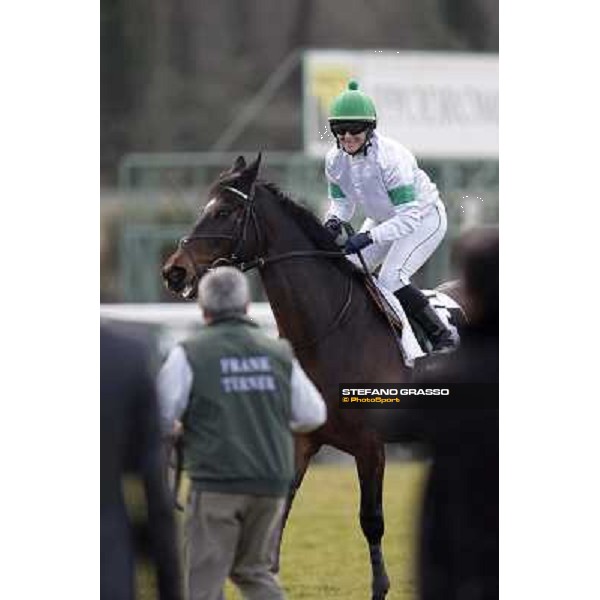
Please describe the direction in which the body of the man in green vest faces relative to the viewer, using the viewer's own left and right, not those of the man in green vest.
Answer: facing away from the viewer

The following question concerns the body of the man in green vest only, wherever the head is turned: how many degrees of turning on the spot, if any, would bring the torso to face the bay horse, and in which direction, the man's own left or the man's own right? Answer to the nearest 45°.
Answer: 0° — they already face it

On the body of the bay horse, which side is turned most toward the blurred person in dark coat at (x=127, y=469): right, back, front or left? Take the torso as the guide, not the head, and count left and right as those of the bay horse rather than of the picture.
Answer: front

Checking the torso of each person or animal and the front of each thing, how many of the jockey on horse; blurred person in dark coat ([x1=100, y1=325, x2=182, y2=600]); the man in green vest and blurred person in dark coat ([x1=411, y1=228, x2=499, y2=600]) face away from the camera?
3

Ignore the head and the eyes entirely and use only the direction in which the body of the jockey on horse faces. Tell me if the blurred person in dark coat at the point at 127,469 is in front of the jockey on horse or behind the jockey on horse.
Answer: in front

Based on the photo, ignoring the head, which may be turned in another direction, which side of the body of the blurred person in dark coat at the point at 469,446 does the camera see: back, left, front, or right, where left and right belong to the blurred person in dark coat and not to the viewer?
back

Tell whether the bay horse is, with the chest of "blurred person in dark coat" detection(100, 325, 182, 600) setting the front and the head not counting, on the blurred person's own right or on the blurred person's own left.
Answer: on the blurred person's own right

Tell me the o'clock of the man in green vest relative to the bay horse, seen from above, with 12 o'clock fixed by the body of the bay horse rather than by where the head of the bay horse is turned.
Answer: The man in green vest is roughly at 11 o'clock from the bay horse.

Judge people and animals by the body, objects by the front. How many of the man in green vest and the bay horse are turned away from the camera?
1

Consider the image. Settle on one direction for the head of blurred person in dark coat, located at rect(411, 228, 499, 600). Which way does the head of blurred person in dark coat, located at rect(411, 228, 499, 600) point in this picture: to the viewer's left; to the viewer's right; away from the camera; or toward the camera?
away from the camera

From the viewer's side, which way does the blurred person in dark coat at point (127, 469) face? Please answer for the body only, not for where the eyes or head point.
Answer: away from the camera

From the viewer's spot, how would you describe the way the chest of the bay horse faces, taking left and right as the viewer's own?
facing the viewer and to the left of the viewer

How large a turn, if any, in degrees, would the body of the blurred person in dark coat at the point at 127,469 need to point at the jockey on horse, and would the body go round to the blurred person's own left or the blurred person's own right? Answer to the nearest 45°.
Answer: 0° — they already face them

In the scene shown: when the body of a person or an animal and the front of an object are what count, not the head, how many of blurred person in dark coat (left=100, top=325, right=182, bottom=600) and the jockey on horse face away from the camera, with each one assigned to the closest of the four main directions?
1

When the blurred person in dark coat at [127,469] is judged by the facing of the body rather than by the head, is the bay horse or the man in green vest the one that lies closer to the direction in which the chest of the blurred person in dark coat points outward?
the bay horse
